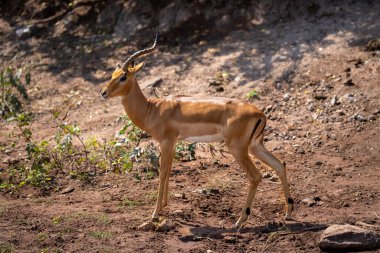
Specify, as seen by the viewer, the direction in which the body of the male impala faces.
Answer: to the viewer's left

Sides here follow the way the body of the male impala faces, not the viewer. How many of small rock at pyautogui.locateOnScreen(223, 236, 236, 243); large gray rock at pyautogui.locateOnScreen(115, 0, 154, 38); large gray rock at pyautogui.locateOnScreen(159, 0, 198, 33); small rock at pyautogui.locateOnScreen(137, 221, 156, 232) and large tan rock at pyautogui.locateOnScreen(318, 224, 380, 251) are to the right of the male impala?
2

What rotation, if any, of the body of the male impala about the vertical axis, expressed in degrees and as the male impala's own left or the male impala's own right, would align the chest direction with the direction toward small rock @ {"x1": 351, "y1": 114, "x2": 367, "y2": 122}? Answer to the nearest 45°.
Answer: approximately 135° to the male impala's own right

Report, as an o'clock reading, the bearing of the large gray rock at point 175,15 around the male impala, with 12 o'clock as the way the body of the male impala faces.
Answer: The large gray rock is roughly at 3 o'clock from the male impala.

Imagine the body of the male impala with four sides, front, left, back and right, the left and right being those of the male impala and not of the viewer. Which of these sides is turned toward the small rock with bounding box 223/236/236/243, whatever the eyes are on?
left

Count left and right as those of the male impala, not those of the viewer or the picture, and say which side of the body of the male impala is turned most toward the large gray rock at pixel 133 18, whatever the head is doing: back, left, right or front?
right

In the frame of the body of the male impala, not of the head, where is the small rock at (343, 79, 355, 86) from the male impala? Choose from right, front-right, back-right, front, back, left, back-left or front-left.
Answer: back-right

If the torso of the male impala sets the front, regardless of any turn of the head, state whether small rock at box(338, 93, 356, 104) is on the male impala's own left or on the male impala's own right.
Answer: on the male impala's own right

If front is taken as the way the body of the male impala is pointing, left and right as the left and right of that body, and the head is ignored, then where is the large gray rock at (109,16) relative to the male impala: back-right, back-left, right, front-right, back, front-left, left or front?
right

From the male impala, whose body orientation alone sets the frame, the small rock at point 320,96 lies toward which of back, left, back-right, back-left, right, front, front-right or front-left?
back-right

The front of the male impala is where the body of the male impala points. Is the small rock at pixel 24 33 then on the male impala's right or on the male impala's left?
on the male impala's right

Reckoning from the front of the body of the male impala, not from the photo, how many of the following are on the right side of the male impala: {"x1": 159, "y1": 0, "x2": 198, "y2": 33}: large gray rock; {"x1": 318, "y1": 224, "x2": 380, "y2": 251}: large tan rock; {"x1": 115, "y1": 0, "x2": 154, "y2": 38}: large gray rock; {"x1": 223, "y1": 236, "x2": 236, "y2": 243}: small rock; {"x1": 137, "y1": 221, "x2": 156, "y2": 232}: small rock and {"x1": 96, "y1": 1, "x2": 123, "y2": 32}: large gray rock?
3
